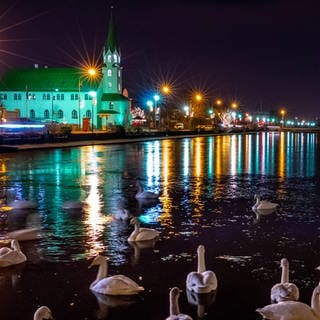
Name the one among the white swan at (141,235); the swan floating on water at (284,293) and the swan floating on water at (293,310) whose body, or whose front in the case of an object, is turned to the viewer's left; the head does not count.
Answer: the white swan

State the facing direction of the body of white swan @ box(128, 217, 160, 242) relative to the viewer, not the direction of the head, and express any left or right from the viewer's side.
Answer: facing to the left of the viewer

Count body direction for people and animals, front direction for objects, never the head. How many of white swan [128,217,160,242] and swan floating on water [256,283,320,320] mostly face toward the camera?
0

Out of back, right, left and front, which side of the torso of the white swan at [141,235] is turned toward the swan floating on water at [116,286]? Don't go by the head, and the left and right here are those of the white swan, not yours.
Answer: left

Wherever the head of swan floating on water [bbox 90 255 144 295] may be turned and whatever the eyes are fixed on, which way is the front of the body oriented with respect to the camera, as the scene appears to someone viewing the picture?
to the viewer's left

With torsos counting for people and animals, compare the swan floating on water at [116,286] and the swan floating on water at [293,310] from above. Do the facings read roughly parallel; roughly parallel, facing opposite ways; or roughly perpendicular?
roughly parallel, facing opposite ways

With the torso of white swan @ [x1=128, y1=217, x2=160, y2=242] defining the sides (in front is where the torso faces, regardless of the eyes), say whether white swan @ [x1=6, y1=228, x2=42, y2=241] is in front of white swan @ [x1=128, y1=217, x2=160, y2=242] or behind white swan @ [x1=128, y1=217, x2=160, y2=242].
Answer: in front

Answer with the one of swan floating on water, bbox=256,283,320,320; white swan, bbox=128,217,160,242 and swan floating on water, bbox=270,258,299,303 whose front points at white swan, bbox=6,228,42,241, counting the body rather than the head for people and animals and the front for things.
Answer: white swan, bbox=128,217,160,242

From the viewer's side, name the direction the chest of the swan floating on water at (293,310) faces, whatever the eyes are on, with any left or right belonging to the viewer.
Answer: facing to the right of the viewer

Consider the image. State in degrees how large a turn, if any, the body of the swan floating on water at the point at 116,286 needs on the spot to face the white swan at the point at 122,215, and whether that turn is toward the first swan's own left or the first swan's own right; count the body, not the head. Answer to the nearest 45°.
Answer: approximately 90° to the first swan's own right

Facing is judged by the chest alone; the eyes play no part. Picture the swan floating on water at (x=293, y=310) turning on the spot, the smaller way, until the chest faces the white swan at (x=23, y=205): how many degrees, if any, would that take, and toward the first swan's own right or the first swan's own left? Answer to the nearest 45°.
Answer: approximately 135° to the first swan's own left
